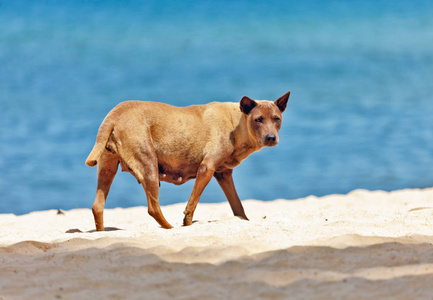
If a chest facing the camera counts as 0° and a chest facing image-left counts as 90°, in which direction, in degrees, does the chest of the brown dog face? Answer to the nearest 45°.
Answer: approximately 270°
